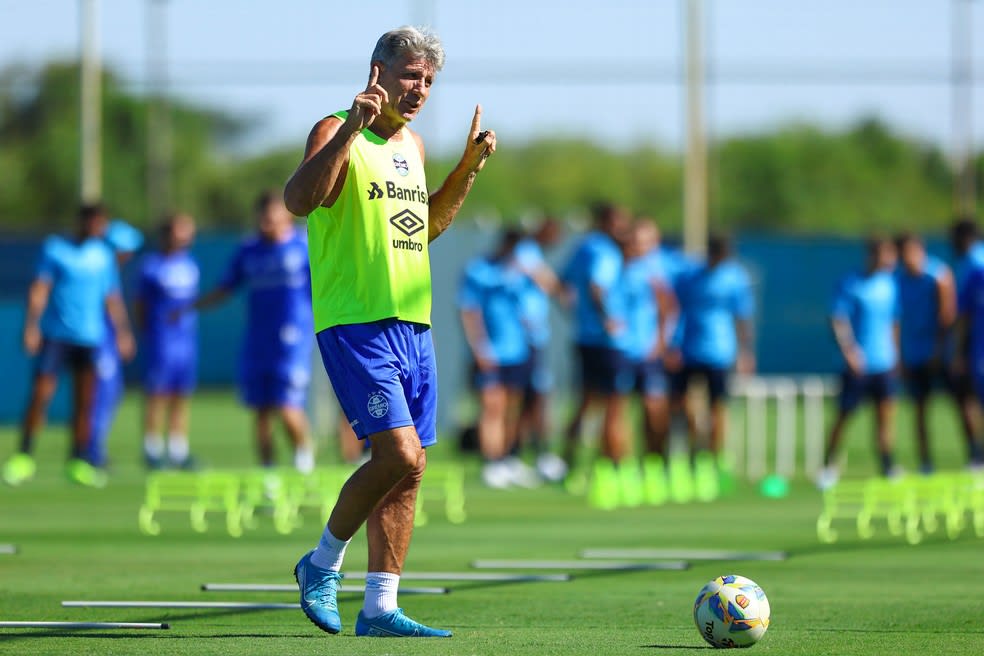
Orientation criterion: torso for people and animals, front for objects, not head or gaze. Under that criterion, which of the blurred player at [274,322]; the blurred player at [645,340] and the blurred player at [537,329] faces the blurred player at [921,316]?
the blurred player at [537,329]

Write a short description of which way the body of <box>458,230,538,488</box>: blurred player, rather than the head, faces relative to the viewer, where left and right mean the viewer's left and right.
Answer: facing the viewer and to the right of the viewer

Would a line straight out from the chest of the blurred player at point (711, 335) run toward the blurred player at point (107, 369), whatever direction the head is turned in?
no

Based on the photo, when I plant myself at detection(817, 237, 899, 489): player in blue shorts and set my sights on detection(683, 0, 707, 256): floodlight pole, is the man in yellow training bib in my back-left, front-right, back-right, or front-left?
back-left

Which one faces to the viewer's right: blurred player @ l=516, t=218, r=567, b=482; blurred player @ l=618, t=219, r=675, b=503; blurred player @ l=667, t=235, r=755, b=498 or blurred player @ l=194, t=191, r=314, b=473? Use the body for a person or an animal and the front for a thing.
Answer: blurred player @ l=516, t=218, r=567, b=482

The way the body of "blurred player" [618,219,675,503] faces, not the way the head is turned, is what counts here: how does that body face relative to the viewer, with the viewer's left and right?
facing the viewer and to the left of the viewer

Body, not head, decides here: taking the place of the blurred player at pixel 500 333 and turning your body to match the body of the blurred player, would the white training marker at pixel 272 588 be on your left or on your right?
on your right

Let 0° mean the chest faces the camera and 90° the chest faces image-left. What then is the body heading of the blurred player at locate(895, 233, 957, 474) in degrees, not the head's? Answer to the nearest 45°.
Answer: approximately 45°

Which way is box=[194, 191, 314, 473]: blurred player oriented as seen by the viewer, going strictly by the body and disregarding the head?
toward the camera

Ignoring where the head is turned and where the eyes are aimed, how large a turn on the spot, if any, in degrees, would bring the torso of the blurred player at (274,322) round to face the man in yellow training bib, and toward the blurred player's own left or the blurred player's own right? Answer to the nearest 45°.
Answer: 0° — they already face them

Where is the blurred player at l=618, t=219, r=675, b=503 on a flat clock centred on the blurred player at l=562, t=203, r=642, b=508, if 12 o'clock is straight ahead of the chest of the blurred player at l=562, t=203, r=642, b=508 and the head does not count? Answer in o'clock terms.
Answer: the blurred player at l=618, t=219, r=675, b=503 is roughly at 10 o'clock from the blurred player at l=562, t=203, r=642, b=508.

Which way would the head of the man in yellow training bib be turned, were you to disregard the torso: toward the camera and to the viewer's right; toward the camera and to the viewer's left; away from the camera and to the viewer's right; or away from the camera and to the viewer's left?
toward the camera and to the viewer's right

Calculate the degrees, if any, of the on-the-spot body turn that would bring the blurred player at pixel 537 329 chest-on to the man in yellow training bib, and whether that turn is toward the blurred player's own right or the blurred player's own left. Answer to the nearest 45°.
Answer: approximately 90° to the blurred player's own right
